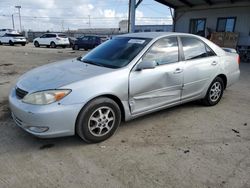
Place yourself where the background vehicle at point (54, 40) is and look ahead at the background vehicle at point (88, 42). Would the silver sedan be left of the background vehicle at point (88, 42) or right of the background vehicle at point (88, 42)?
right

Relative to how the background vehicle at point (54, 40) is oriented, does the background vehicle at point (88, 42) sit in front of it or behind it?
behind

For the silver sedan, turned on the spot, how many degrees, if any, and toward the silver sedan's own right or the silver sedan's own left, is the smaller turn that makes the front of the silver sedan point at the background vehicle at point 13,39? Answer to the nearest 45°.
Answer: approximately 90° to the silver sedan's own right

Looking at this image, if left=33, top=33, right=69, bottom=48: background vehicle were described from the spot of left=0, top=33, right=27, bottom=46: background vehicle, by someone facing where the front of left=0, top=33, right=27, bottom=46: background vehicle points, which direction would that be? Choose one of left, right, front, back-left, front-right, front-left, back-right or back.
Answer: back

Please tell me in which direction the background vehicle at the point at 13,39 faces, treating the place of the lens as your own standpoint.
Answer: facing away from the viewer and to the left of the viewer

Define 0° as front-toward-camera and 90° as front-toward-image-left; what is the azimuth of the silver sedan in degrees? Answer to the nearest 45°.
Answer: approximately 45°

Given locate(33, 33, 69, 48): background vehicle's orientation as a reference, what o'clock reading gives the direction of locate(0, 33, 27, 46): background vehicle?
locate(0, 33, 27, 46): background vehicle is roughly at 12 o'clock from locate(33, 33, 69, 48): background vehicle.

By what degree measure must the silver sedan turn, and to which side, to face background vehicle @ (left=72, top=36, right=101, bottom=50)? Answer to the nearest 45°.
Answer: approximately 135° to its right

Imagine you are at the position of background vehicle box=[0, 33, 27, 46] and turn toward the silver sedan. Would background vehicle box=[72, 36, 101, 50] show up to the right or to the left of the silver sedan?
left

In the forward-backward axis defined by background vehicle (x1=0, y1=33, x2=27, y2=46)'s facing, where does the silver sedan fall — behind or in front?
behind

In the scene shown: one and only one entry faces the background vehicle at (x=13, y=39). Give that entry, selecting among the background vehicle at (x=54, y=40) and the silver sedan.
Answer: the background vehicle at (x=54, y=40)

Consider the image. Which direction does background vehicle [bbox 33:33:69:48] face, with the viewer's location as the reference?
facing away from the viewer and to the left of the viewer

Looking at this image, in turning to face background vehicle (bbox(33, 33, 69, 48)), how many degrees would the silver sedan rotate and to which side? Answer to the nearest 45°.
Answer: approximately 135° to its right
